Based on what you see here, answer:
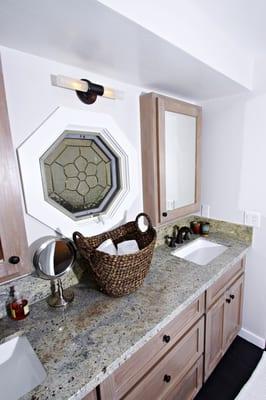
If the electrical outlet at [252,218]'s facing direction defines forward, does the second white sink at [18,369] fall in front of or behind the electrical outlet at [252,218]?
in front

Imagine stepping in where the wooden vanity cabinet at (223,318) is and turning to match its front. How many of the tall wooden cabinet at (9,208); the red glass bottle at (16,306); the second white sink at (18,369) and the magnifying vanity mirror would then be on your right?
4

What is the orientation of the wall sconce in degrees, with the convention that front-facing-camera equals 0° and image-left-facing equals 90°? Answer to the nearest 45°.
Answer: approximately 315°

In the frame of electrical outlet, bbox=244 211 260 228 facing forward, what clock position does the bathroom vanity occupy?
The bathroom vanity is roughly at 11 o'clock from the electrical outlet.

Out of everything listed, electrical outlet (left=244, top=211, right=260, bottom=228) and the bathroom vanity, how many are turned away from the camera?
0

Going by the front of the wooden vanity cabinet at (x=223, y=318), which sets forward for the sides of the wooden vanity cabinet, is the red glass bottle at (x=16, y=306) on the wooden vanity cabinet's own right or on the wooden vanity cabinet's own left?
on the wooden vanity cabinet's own right

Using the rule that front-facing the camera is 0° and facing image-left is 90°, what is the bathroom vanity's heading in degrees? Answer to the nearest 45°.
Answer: approximately 315°
